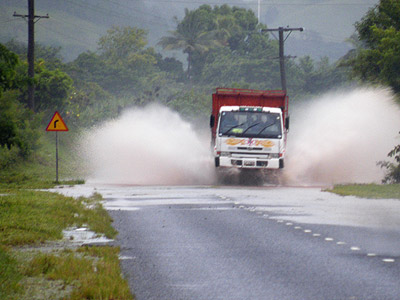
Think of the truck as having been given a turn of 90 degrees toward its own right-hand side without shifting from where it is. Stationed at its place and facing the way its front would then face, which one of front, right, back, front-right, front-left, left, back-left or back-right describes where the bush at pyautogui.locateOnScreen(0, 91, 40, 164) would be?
front-right

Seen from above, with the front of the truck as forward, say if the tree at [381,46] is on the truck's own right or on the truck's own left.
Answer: on the truck's own left

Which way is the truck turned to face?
toward the camera
